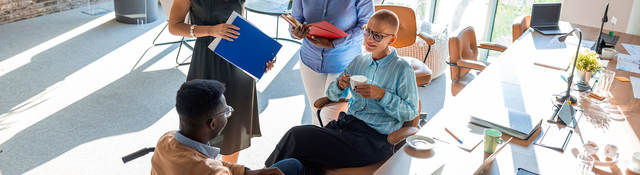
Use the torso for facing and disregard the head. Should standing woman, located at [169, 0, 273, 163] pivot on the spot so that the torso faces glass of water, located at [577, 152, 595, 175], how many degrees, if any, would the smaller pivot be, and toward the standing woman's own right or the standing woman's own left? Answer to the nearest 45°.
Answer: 0° — they already face it

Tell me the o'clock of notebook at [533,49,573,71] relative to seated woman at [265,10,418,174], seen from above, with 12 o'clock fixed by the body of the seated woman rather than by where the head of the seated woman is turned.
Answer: The notebook is roughly at 6 o'clock from the seated woman.

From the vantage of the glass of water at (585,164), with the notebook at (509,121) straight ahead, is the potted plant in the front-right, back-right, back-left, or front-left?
front-right

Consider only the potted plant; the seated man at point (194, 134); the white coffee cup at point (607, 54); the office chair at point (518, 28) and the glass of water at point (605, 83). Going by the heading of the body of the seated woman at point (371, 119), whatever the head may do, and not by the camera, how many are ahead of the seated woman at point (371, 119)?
1

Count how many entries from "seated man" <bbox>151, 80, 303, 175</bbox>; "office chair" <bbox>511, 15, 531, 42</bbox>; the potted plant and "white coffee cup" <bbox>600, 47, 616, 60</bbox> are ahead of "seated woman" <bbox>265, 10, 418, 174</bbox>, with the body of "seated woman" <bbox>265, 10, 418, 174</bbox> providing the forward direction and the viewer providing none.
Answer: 1

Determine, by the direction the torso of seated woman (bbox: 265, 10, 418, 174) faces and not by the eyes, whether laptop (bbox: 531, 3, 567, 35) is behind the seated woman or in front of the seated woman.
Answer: behind

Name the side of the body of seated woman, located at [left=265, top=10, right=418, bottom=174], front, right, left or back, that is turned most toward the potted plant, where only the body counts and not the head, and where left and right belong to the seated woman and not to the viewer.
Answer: back

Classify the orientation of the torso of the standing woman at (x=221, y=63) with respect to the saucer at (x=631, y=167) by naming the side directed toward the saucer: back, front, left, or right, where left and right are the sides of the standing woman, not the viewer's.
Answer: front

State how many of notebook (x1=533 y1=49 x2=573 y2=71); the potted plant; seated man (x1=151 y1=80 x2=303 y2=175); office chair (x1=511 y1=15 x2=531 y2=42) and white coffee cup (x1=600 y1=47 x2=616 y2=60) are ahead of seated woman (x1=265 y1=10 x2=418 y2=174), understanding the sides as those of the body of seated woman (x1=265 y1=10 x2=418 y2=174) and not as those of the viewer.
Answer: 1

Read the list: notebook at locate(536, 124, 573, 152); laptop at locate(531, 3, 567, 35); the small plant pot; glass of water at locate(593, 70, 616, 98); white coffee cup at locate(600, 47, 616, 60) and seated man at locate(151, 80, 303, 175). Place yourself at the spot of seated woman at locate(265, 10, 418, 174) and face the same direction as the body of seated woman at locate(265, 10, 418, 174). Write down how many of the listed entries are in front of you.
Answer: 1

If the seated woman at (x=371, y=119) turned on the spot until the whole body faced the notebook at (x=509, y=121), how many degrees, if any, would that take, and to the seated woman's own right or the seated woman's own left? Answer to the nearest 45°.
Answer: approximately 135° to the seated woman's own left

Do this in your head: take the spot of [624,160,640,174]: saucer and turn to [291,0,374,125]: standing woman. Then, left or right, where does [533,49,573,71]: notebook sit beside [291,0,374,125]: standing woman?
right

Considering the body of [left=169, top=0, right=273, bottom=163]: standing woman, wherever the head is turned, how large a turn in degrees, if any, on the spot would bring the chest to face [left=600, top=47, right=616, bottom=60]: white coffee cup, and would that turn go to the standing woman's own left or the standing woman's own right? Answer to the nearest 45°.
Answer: approximately 45° to the standing woman's own left

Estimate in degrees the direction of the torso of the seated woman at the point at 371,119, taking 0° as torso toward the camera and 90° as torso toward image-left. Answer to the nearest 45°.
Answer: approximately 45°

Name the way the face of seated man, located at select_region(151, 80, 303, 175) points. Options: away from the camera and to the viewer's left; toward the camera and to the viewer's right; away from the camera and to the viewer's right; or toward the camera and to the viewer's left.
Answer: away from the camera and to the viewer's right

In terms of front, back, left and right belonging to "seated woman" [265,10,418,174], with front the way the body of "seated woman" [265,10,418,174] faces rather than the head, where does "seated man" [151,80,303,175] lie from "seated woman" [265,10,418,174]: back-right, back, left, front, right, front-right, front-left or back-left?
front

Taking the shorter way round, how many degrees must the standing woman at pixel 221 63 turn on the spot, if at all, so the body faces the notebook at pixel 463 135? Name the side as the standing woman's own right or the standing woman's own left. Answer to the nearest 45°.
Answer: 0° — they already face it
